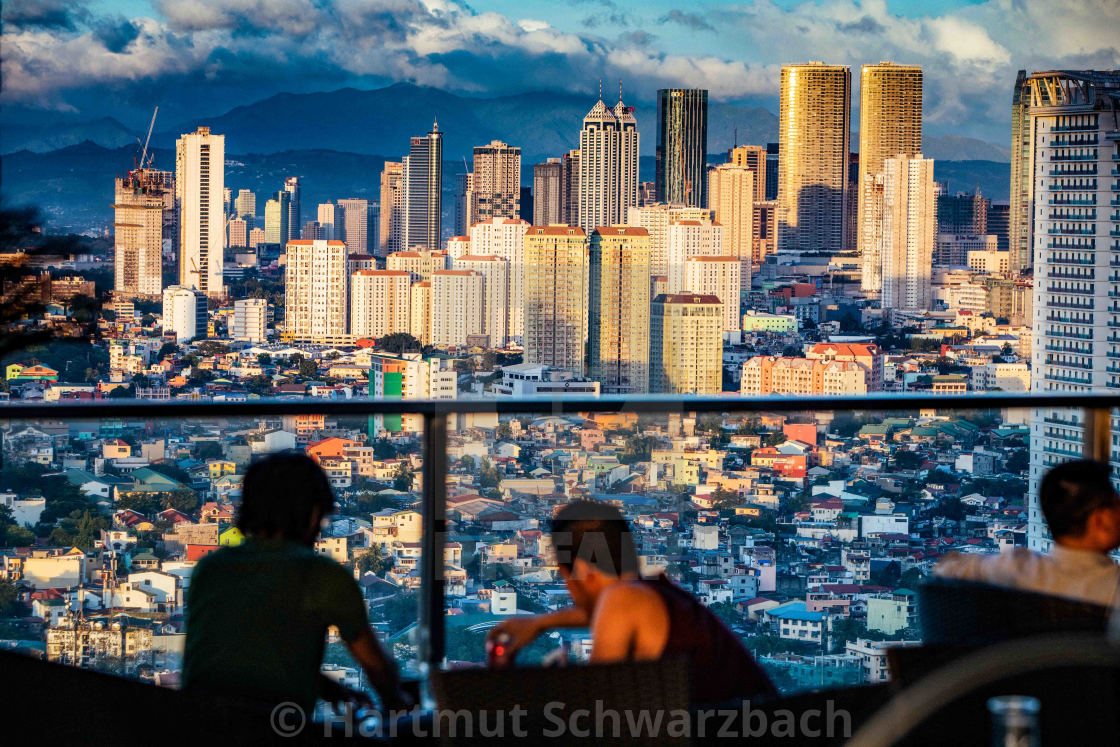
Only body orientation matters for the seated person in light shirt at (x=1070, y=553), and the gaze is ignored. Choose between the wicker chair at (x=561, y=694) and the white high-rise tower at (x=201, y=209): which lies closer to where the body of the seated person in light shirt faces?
the white high-rise tower

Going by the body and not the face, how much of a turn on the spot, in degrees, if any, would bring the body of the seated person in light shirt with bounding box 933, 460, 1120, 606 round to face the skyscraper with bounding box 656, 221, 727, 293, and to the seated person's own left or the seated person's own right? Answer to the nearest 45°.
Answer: approximately 45° to the seated person's own left

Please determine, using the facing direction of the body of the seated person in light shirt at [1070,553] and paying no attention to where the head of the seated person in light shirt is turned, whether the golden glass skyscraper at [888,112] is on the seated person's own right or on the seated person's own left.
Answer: on the seated person's own left

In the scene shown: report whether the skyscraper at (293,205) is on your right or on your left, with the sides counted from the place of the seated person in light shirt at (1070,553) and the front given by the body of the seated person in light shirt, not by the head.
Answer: on your left

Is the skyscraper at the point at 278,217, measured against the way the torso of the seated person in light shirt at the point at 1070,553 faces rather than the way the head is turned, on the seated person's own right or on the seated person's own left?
on the seated person's own left

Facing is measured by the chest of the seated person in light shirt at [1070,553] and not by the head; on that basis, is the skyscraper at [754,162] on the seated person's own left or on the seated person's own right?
on the seated person's own left

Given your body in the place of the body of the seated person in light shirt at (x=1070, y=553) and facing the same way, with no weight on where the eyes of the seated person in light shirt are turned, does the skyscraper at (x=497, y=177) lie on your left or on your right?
on your left

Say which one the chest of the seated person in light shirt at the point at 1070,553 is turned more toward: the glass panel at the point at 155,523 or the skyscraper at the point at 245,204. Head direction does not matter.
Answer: the skyscraper
